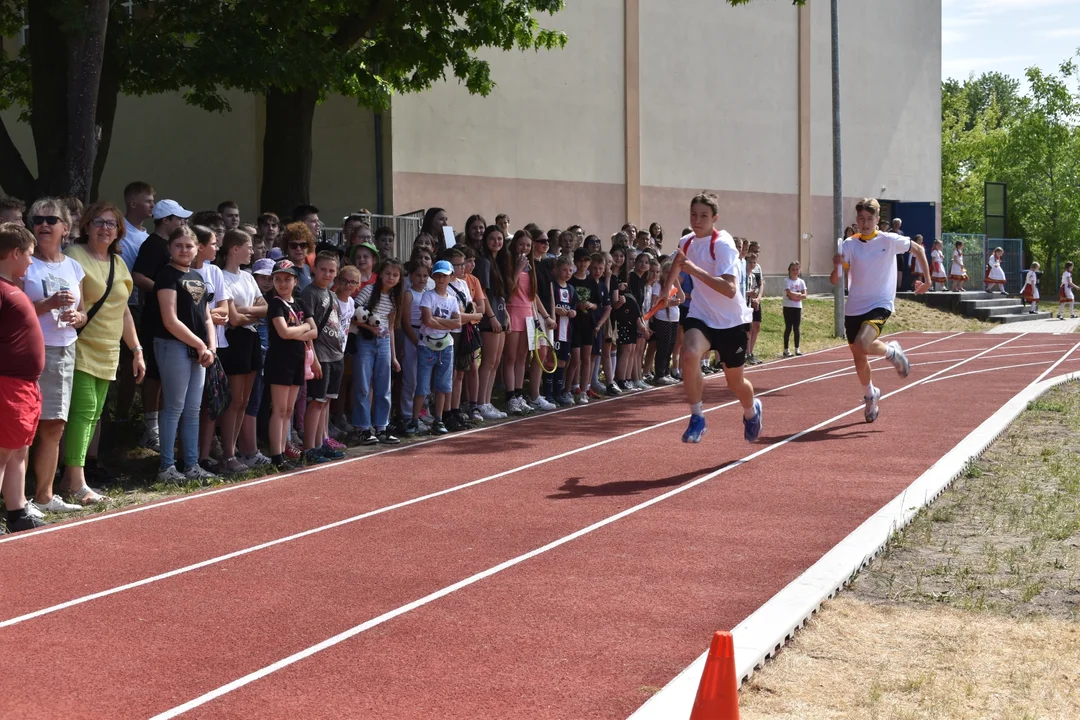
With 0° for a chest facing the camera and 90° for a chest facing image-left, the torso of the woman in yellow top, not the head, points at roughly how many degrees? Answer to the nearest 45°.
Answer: approximately 315°

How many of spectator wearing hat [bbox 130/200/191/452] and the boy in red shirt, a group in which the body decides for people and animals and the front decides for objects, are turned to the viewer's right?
2

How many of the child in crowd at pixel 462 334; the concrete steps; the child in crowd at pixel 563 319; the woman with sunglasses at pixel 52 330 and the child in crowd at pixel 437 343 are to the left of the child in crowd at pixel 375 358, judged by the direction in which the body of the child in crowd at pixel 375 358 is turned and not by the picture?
4

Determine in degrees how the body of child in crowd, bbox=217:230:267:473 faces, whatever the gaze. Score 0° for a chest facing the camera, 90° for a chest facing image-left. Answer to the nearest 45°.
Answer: approximately 315°

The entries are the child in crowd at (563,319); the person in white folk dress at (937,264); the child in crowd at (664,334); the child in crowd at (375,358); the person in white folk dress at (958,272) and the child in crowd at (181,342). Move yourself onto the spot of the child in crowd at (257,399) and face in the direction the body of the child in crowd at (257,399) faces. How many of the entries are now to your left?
5

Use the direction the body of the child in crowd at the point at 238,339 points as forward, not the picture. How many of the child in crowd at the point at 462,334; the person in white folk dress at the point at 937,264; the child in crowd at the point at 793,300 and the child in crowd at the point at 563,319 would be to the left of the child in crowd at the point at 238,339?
4

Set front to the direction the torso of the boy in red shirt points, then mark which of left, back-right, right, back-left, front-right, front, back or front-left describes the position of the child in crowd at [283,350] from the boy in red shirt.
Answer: front-left

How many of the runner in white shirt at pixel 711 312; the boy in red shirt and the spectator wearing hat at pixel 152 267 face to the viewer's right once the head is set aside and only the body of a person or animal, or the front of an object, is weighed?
2

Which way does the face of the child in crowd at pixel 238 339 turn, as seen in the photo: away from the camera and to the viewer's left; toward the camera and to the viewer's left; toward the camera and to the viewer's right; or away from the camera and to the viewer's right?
toward the camera and to the viewer's right

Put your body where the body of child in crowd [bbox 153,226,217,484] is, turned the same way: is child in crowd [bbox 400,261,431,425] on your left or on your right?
on your left

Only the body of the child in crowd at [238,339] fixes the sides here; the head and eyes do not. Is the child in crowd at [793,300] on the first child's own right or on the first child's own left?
on the first child's own left

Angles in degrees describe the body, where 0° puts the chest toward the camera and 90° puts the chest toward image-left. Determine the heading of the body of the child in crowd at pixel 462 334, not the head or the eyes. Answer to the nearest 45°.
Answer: approximately 315°

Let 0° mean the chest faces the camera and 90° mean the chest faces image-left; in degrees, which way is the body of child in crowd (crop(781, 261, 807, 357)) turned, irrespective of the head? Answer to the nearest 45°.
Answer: approximately 315°

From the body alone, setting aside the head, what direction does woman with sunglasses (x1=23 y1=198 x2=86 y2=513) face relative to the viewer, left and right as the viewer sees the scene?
facing the viewer and to the right of the viewer

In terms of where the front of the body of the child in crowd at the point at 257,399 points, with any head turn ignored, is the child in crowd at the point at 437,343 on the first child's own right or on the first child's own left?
on the first child's own left

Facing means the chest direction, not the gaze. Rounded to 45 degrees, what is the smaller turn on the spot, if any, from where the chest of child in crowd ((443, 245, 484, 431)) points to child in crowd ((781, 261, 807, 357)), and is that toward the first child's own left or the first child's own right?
approximately 90° to the first child's own left

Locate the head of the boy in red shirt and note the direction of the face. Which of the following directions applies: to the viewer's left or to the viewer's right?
to the viewer's right

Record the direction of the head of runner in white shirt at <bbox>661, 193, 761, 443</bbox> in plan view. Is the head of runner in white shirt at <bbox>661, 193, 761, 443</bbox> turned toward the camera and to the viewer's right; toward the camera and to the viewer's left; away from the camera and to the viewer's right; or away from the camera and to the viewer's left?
toward the camera and to the viewer's left
